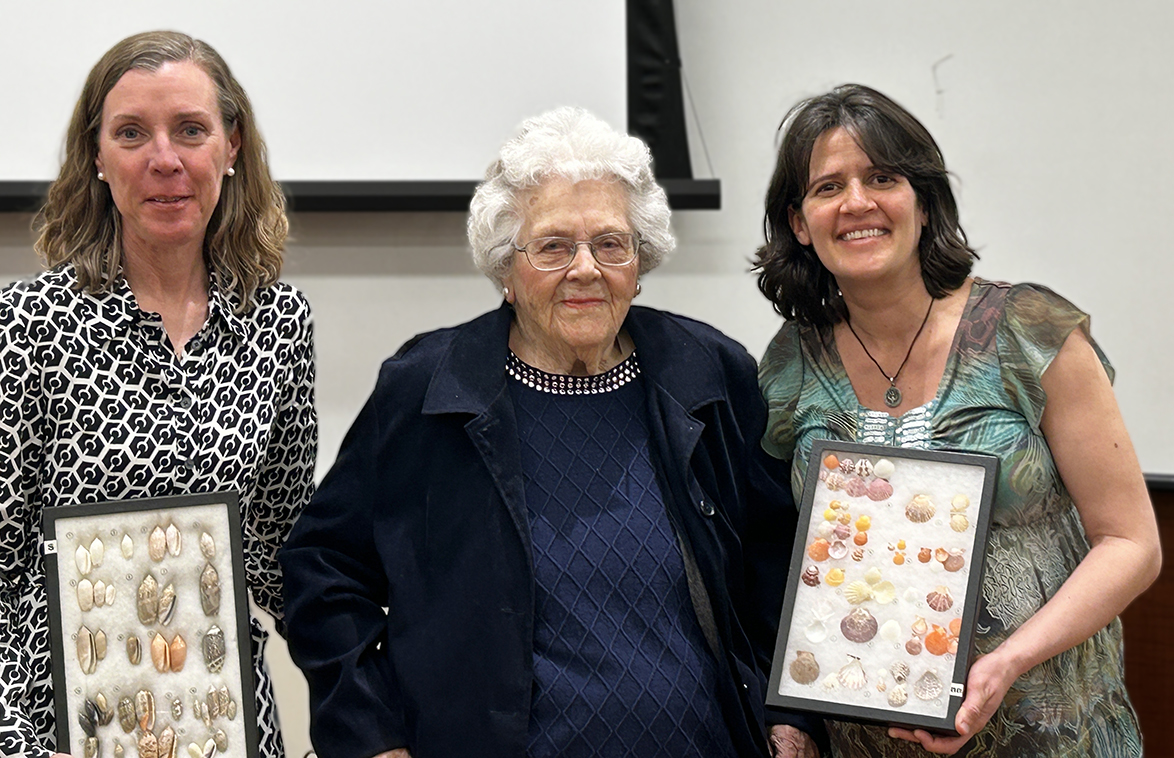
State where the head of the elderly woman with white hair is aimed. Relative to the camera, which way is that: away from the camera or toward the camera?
toward the camera

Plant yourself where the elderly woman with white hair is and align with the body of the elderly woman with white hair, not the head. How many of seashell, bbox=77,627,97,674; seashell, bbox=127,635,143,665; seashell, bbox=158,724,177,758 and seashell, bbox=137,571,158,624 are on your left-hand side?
0

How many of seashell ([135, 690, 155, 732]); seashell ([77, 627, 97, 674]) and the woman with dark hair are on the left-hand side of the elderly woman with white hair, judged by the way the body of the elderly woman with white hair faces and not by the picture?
1

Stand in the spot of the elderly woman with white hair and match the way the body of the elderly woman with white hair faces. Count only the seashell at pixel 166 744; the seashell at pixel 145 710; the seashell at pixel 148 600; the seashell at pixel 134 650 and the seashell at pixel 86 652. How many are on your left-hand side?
0

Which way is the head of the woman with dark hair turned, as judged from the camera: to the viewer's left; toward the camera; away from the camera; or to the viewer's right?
toward the camera

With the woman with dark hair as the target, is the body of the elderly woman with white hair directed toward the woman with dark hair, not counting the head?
no

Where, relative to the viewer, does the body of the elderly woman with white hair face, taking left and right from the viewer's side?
facing the viewer

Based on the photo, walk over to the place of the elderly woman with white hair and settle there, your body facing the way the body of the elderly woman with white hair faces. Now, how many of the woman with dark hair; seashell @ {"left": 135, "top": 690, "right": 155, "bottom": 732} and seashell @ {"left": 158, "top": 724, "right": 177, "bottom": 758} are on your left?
1

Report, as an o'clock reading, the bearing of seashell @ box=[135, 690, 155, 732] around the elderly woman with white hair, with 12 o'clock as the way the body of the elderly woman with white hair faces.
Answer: The seashell is roughly at 2 o'clock from the elderly woman with white hair.
